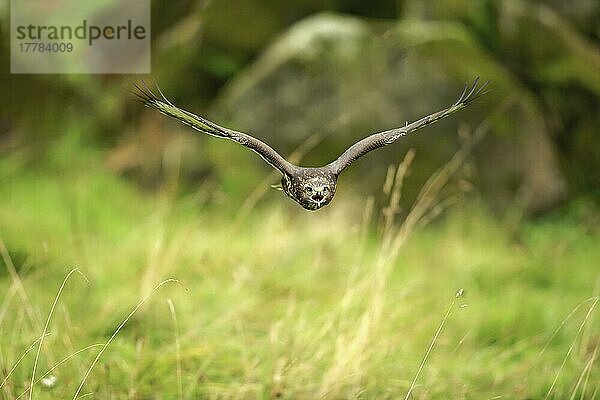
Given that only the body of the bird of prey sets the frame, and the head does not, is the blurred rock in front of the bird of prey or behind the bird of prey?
behind

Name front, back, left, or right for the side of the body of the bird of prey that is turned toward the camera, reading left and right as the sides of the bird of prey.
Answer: front
